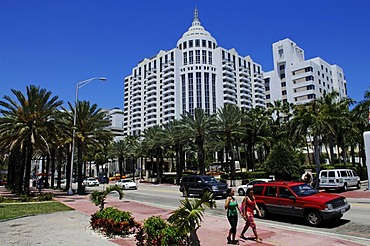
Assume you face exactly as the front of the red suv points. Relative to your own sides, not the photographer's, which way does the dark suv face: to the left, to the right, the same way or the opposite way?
the same way

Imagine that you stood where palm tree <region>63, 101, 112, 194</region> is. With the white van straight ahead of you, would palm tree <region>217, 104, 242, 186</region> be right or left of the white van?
left

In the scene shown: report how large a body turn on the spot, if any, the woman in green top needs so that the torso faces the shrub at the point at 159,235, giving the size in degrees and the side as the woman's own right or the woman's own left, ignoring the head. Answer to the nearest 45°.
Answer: approximately 90° to the woman's own right

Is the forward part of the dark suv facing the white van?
no

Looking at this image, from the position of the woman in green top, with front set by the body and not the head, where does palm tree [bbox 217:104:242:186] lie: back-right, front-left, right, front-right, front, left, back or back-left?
back-left

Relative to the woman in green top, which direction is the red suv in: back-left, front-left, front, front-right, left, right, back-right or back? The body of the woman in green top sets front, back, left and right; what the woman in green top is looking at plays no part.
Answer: left

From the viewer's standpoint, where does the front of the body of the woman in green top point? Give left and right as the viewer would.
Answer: facing the viewer and to the right of the viewer

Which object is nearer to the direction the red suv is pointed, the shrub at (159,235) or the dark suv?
the shrub

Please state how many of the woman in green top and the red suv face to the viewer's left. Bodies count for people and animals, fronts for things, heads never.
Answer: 0
